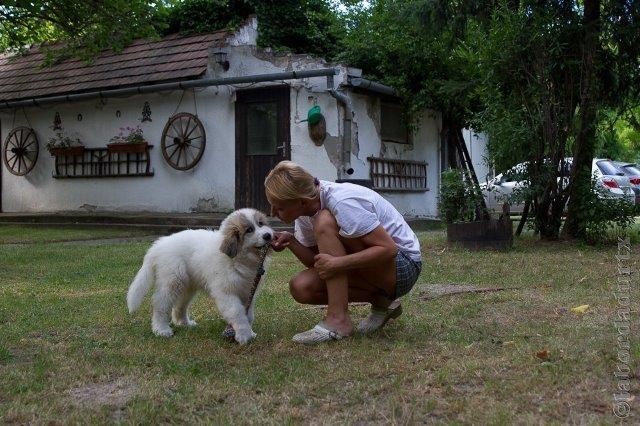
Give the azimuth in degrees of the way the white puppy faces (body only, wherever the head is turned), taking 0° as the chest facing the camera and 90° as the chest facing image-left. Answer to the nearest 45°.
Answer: approximately 270°

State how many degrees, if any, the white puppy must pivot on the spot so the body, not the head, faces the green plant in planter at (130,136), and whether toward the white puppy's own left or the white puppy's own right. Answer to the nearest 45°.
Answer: approximately 90° to the white puppy's own left

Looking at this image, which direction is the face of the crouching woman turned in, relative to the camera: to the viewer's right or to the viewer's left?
to the viewer's left

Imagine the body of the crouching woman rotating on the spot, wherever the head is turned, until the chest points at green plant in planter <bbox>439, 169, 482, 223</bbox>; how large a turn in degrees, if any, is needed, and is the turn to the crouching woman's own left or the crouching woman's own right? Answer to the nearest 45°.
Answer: approximately 90° to the crouching woman's own right

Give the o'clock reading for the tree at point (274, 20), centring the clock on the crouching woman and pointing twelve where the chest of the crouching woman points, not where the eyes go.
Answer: The tree is roughly at 3 o'clock from the crouching woman.

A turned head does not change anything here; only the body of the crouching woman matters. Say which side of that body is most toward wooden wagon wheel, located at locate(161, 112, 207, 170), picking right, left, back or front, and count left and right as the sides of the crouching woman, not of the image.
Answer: right

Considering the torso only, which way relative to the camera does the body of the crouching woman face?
to the viewer's left

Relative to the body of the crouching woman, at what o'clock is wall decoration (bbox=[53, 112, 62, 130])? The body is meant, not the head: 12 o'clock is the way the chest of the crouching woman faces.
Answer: The wall decoration is roughly at 2 o'clock from the crouching woman.

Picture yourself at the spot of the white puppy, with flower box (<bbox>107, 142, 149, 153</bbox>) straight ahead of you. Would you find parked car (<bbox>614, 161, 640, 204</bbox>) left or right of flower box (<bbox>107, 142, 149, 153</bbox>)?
right

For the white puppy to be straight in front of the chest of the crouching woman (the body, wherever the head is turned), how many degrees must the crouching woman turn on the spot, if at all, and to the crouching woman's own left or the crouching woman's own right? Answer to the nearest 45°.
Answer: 0° — they already face it

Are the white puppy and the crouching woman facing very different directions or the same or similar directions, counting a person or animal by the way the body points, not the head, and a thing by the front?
very different directions

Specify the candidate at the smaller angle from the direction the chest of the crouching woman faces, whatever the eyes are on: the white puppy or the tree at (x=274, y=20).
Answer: the white puppy

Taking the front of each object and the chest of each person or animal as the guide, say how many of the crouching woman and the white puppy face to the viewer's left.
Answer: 1
